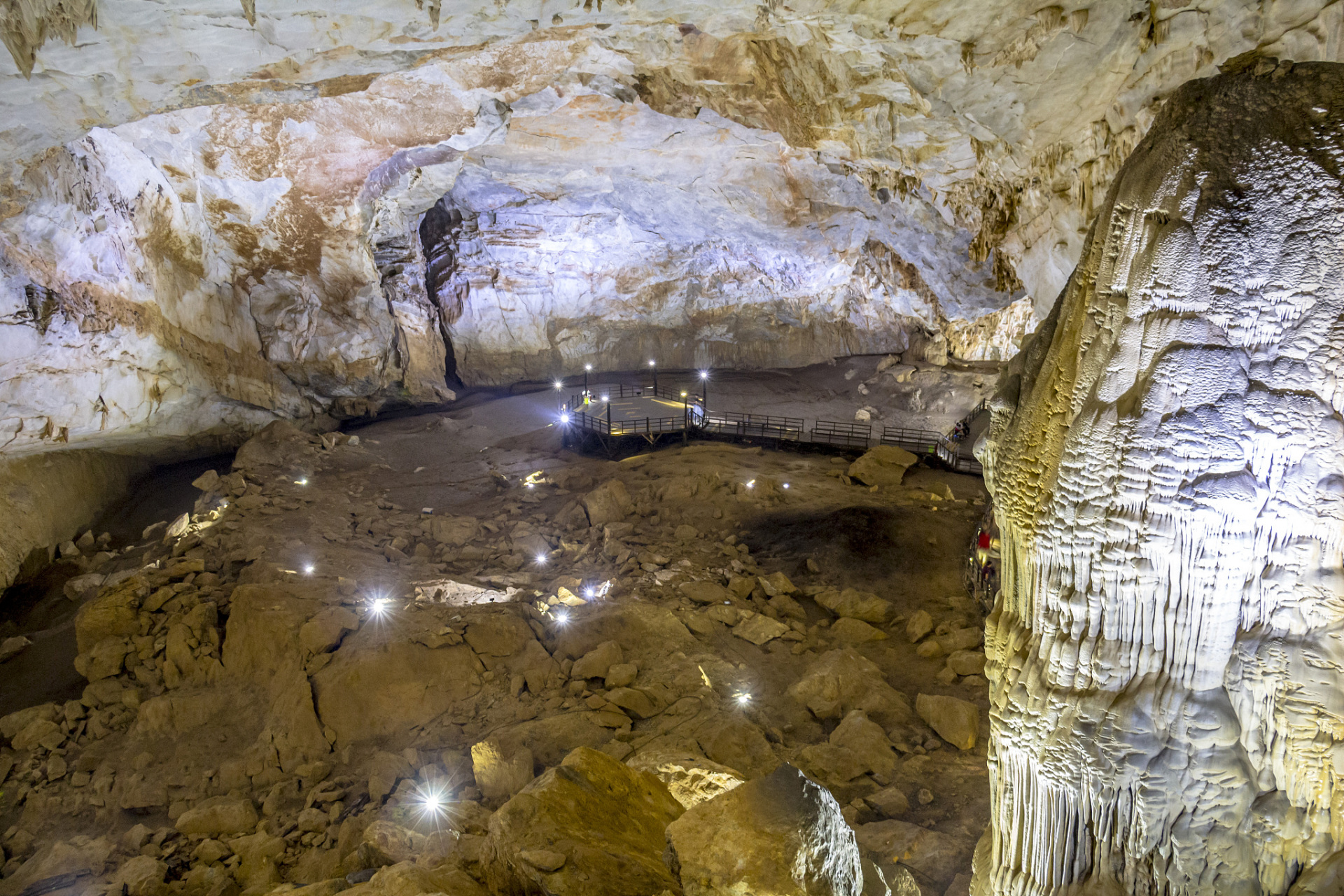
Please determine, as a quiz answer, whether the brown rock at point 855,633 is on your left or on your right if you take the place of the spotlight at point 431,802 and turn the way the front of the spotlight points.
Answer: on your left

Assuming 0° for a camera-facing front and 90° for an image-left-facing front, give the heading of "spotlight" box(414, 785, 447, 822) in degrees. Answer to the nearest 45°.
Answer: approximately 0°

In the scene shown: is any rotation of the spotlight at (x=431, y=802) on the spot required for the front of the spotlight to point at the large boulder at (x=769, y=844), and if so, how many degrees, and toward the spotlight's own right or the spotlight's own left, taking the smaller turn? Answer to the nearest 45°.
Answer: approximately 45° to the spotlight's own left

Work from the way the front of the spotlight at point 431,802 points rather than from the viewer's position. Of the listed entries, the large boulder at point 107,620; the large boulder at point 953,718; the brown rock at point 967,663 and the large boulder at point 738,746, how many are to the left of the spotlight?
3

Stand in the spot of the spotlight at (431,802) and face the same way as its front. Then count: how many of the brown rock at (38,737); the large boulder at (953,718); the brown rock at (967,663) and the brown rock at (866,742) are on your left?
3

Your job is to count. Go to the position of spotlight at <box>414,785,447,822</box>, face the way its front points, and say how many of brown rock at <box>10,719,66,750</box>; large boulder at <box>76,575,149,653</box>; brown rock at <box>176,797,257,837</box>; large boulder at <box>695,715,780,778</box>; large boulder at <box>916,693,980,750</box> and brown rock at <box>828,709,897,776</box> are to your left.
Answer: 3

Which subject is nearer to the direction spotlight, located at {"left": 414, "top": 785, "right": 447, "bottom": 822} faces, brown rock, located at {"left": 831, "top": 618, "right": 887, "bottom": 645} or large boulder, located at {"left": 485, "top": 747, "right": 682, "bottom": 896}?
the large boulder

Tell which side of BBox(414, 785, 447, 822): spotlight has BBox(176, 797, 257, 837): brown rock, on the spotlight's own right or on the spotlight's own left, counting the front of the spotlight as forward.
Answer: on the spotlight's own right

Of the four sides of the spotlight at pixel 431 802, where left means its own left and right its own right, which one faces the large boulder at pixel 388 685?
back
